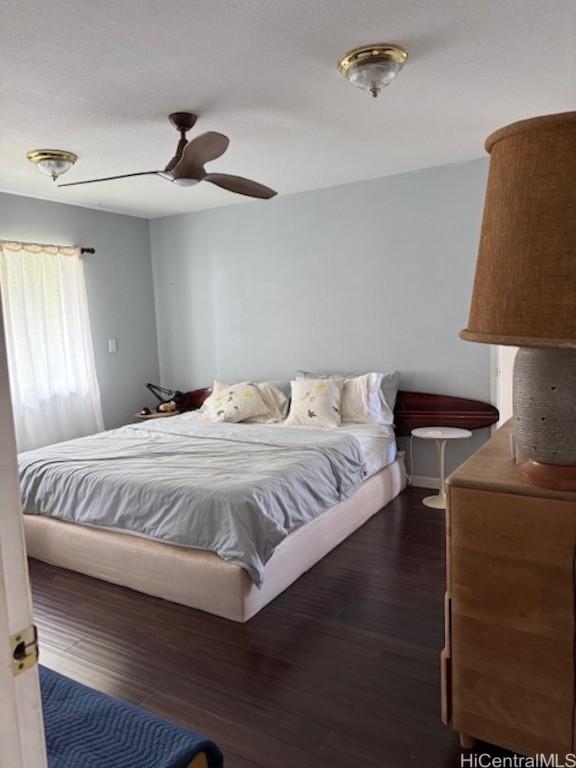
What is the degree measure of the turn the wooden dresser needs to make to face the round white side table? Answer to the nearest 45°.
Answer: approximately 90° to its right

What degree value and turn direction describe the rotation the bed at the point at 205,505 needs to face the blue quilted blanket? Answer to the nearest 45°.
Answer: approximately 45° to its left

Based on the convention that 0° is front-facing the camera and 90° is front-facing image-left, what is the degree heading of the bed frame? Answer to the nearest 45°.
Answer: approximately 45°

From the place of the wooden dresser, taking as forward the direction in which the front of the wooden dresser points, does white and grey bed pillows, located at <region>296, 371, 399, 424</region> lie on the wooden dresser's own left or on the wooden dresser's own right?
on the wooden dresser's own right

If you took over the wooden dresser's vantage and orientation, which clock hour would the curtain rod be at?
The curtain rod is roughly at 1 o'clock from the wooden dresser.

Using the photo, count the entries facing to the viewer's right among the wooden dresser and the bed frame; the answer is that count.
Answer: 0

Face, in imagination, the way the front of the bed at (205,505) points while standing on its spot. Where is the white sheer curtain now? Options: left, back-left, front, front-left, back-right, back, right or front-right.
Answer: right

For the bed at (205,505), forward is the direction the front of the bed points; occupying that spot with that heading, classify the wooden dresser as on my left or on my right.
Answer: on my left

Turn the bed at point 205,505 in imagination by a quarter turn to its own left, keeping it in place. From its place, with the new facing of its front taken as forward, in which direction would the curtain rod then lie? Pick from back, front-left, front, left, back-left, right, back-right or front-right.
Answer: back

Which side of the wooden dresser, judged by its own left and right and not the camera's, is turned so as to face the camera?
left
